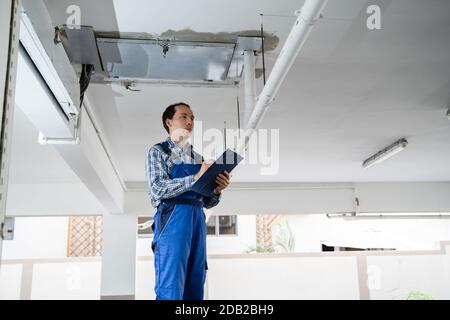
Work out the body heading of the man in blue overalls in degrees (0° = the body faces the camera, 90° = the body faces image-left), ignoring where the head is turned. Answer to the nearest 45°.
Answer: approximately 315°

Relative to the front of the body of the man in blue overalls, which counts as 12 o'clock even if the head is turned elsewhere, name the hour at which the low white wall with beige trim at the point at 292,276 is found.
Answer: The low white wall with beige trim is roughly at 8 o'clock from the man in blue overalls.

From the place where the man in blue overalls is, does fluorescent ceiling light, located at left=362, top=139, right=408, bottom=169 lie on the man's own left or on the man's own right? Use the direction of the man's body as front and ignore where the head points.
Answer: on the man's own left

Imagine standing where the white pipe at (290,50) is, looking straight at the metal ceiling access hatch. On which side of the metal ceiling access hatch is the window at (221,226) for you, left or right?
right

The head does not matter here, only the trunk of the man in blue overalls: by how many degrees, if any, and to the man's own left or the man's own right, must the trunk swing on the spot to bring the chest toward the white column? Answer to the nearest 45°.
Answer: approximately 135° to the man's own left

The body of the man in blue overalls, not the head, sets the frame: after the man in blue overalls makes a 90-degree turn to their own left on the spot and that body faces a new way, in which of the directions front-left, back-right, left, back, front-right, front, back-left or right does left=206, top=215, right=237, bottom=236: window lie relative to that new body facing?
front-left
